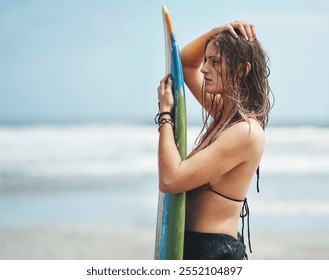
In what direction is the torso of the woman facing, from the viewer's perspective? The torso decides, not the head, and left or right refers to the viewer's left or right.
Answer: facing to the left of the viewer

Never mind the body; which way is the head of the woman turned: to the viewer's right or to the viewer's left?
to the viewer's left
